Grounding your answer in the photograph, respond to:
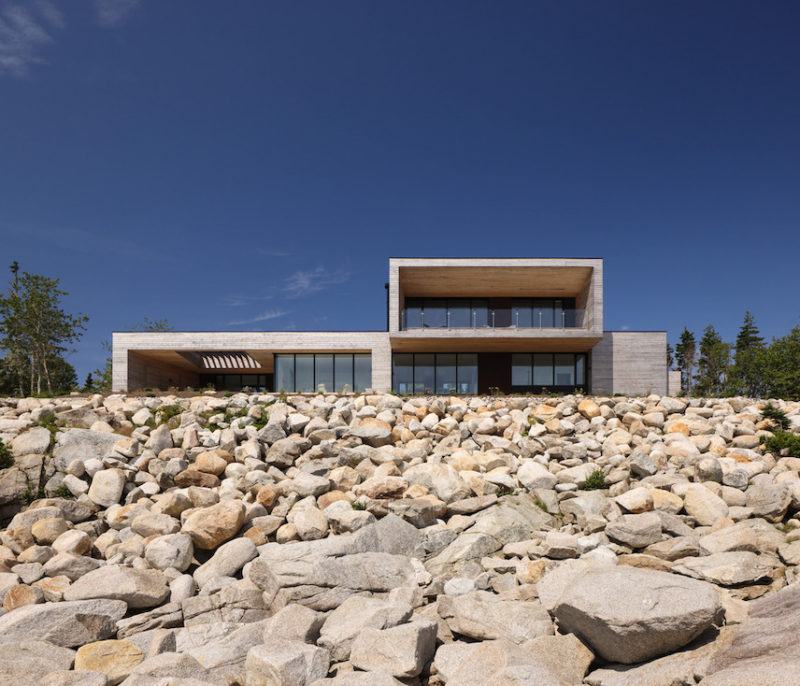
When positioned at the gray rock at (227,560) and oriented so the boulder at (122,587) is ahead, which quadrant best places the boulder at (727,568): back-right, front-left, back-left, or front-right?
back-left

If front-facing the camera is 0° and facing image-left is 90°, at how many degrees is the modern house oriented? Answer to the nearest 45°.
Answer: approximately 0°

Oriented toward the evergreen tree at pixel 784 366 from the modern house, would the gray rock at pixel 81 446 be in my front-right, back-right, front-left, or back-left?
back-right

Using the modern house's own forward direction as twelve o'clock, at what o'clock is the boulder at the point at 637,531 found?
The boulder is roughly at 12 o'clock from the modern house.

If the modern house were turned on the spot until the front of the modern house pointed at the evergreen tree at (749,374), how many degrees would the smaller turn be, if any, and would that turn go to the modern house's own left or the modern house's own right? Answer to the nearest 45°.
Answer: approximately 135° to the modern house's own left

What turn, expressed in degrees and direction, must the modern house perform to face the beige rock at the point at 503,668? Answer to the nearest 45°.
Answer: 0° — it already faces it

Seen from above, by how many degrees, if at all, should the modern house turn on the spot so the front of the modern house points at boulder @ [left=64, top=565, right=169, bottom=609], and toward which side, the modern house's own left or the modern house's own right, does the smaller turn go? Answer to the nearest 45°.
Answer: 0° — it already faces it
